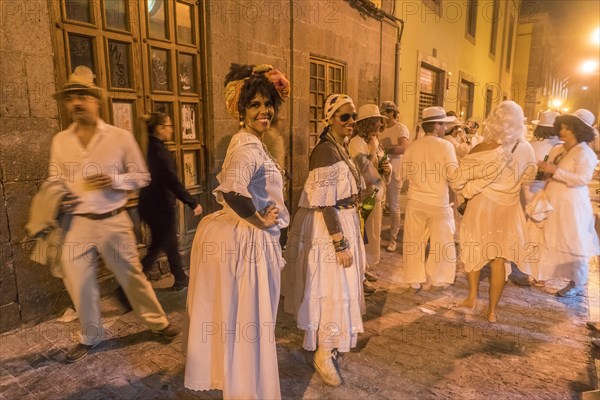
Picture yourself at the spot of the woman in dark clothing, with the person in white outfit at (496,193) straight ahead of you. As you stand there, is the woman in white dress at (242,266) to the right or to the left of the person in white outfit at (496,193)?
right

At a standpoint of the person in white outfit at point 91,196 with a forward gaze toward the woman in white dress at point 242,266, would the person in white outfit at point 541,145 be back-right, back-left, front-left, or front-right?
front-left

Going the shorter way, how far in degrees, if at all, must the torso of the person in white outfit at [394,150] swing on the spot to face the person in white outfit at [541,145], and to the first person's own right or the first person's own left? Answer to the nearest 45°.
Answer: approximately 135° to the first person's own left

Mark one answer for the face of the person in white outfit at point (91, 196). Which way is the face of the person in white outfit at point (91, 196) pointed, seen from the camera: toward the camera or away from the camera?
toward the camera

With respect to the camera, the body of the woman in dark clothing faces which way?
to the viewer's right

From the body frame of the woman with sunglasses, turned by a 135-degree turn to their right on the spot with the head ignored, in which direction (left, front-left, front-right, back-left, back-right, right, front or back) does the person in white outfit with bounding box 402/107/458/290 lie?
back-right

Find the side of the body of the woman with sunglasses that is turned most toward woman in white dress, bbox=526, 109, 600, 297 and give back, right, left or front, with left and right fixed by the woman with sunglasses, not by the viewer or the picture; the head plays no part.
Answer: left

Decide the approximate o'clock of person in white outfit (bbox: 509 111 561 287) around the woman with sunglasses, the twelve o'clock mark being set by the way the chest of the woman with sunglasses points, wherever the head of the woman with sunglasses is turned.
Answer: The person in white outfit is roughly at 9 o'clock from the woman with sunglasses.

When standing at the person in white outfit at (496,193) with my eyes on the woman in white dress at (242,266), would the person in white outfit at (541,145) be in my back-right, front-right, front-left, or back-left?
back-right

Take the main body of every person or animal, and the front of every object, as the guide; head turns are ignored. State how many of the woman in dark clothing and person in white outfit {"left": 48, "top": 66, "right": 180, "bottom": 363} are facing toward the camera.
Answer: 1

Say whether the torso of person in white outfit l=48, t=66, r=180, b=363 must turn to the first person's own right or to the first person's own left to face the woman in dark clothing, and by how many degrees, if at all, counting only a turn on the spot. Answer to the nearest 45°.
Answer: approximately 135° to the first person's own left

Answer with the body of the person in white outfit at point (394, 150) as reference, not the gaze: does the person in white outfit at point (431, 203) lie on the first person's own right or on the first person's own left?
on the first person's own left

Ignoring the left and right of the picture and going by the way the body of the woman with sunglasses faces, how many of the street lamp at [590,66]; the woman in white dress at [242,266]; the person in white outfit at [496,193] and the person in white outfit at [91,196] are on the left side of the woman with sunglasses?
2

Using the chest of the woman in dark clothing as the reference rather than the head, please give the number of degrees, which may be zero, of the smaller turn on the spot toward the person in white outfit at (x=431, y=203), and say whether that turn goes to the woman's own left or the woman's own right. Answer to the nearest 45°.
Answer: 0° — they already face them

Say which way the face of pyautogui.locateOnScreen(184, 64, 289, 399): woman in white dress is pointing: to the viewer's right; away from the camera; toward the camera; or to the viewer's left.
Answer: toward the camera

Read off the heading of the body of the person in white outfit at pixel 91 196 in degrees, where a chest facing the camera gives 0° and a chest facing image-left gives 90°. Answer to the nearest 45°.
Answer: approximately 0°
